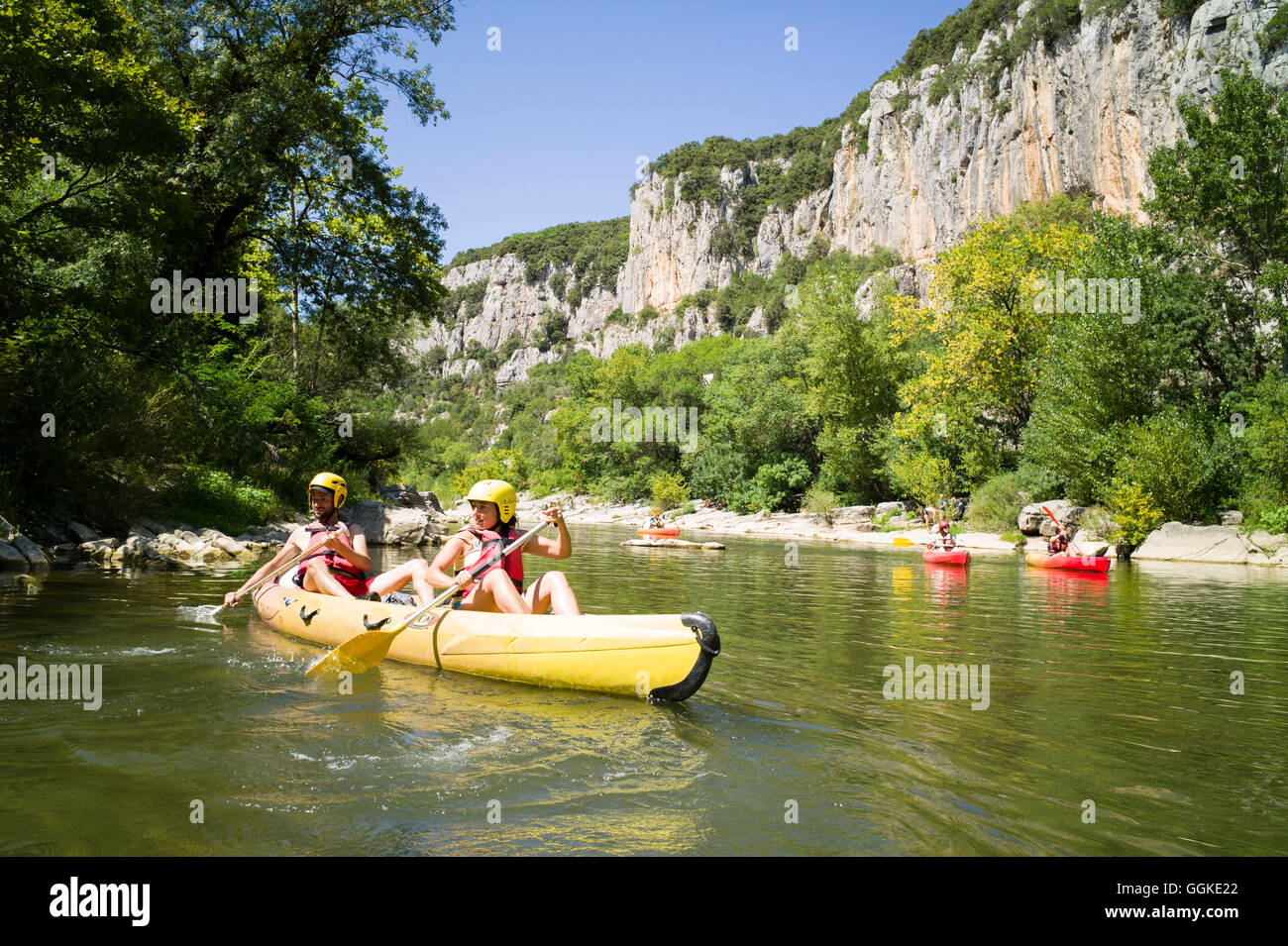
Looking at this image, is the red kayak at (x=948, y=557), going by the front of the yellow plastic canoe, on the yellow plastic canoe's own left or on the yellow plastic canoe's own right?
on the yellow plastic canoe's own left

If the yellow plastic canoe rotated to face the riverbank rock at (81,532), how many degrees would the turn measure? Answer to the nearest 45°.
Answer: approximately 180°

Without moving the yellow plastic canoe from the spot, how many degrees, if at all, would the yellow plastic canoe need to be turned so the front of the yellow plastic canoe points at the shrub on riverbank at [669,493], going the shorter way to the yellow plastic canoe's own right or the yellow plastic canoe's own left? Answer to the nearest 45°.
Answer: approximately 135° to the yellow plastic canoe's own left

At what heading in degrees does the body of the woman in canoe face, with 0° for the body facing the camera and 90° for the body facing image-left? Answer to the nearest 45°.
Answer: approximately 315°

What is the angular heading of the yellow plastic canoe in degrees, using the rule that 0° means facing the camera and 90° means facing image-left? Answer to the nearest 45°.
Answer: approximately 315°

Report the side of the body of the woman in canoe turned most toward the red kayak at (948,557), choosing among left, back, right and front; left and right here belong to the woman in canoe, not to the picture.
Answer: left
